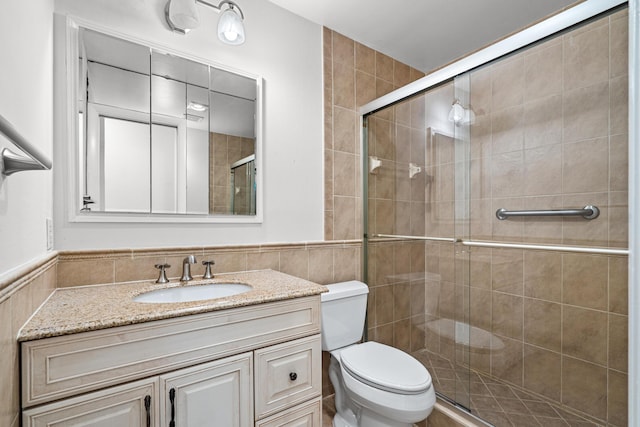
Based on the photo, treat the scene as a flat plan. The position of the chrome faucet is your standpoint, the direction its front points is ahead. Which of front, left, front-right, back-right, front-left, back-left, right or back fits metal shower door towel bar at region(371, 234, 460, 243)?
front-left

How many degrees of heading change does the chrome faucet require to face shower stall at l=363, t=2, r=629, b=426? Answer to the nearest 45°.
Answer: approximately 45° to its left

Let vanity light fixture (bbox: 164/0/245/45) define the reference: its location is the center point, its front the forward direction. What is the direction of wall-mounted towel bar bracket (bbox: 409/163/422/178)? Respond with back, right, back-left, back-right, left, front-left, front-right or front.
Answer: front-left

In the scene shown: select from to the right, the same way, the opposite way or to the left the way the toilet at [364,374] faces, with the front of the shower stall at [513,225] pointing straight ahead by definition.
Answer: to the left

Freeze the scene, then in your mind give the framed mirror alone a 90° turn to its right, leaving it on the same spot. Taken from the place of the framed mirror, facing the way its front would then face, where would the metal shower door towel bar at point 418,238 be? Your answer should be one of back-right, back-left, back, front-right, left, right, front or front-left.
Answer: back-left

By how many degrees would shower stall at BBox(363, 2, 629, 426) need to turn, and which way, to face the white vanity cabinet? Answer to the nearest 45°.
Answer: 0° — it already faces it

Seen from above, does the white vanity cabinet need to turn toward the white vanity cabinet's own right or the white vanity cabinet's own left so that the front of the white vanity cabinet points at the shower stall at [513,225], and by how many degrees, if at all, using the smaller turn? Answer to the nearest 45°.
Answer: approximately 45° to the white vanity cabinet's own left

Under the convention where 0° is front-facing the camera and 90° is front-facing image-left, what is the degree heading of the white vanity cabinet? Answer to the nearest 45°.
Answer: approximately 315°

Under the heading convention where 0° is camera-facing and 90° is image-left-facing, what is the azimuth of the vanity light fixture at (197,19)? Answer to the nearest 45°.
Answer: approximately 315°

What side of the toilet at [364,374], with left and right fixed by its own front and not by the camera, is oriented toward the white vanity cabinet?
right
